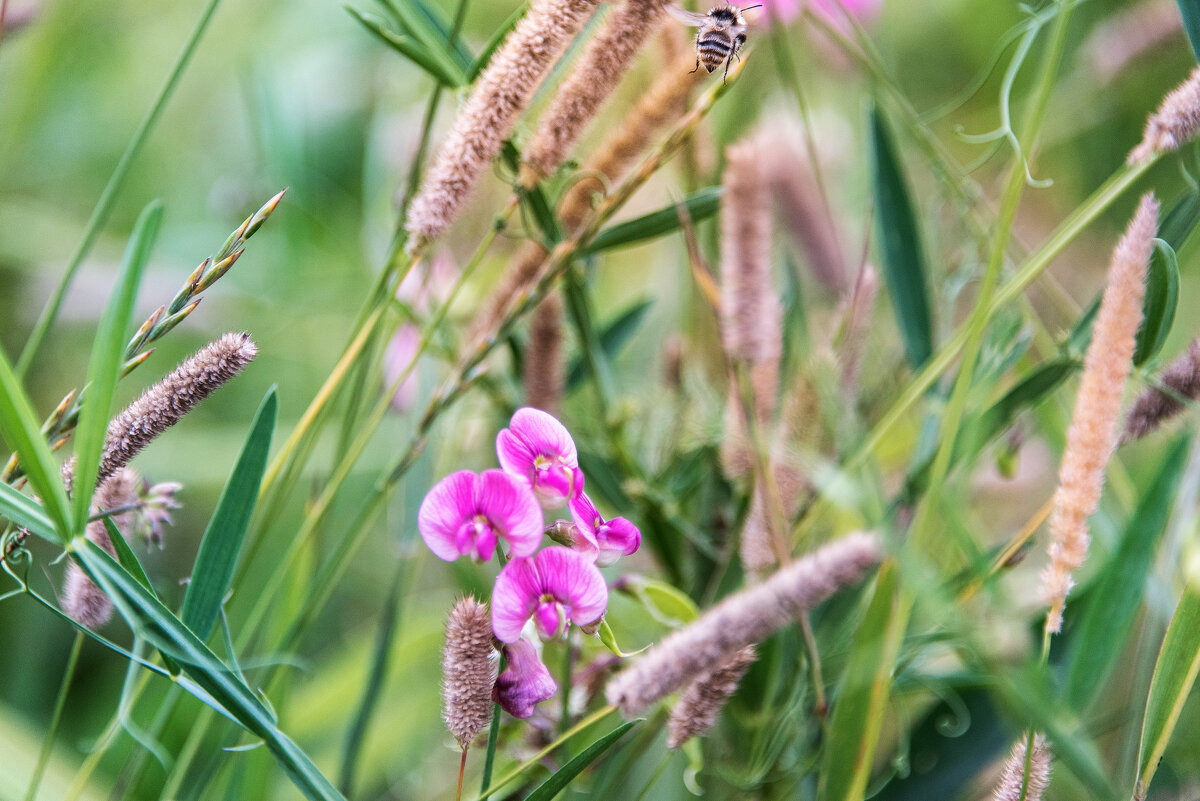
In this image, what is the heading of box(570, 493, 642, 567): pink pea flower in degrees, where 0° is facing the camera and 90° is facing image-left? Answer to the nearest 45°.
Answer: approximately 270°
